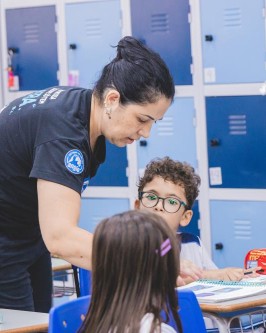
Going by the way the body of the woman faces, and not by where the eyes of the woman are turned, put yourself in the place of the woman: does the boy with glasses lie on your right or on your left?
on your left

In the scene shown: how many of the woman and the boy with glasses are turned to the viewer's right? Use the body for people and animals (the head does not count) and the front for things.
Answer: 1

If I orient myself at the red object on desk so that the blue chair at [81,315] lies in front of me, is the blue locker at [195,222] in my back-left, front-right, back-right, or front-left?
back-right

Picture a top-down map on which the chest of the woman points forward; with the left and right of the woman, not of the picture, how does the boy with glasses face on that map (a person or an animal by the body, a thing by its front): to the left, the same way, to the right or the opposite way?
to the right

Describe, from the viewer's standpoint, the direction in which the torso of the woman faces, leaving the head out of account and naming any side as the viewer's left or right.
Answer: facing to the right of the viewer

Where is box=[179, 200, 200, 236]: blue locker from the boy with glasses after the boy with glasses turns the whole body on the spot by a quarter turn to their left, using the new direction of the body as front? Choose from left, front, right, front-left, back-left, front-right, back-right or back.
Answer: left

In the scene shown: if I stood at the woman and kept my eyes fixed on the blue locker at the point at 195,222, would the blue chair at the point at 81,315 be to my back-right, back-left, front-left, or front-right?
back-right

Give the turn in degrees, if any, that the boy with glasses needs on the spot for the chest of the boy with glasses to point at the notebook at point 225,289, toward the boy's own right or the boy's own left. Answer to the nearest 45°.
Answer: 0° — they already face it

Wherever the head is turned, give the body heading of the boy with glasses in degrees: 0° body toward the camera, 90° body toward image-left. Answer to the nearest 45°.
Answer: approximately 0°
